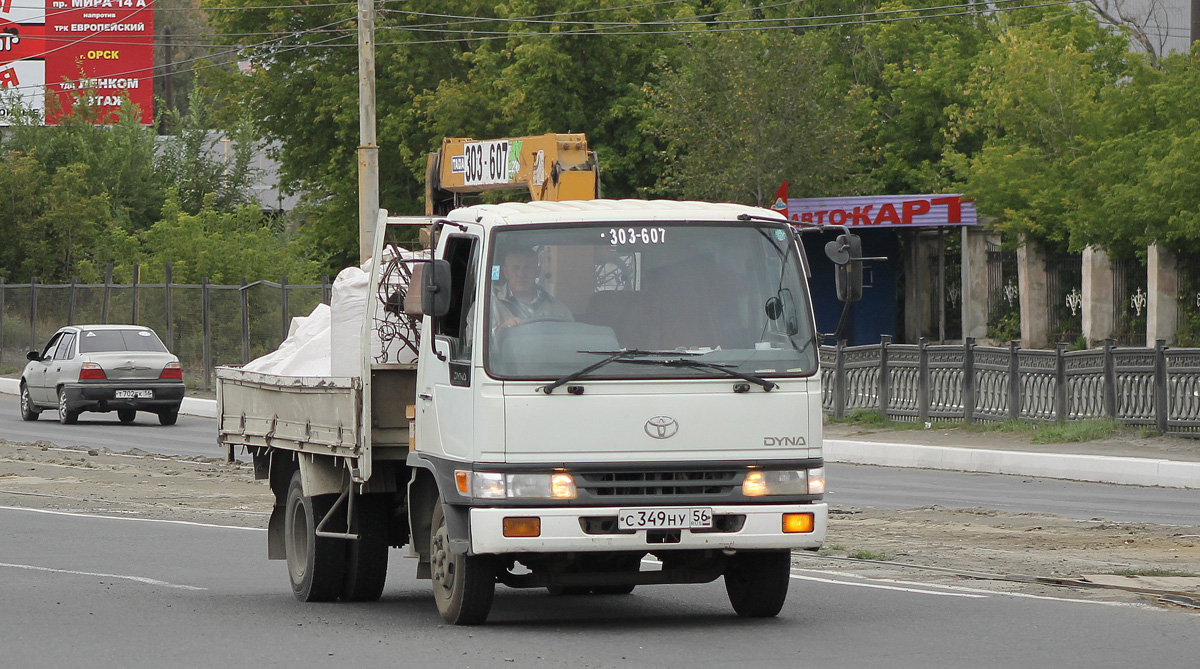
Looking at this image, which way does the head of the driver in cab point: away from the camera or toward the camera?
toward the camera

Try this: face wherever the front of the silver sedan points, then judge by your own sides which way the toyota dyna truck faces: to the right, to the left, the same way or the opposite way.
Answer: the opposite way

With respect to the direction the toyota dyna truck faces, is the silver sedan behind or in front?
behind

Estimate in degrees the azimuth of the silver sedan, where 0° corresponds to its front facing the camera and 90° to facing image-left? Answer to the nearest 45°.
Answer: approximately 135°

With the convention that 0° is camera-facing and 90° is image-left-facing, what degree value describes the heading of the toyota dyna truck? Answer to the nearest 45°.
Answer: approximately 315°

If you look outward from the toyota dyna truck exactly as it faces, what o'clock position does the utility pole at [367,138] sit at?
The utility pole is roughly at 7 o'clock from the toyota dyna truck.

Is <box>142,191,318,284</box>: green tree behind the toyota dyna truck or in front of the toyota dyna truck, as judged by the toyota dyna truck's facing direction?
behind

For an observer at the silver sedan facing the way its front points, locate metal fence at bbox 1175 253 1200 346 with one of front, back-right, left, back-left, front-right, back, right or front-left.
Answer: back-right

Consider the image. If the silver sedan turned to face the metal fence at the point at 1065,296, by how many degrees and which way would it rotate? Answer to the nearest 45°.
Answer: approximately 135° to its right
